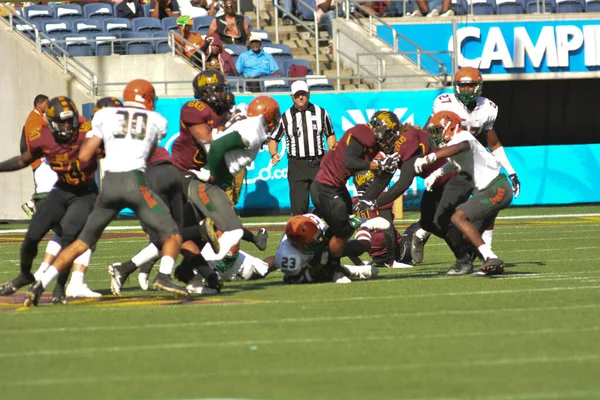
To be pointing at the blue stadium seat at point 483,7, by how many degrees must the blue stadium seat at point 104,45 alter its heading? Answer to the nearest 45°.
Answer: approximately 90° to its left

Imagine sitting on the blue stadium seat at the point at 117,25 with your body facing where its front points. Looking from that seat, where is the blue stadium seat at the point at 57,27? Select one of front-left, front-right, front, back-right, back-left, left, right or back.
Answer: right

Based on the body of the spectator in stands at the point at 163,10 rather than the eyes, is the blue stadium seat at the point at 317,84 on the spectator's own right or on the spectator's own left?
on the spectator's own left

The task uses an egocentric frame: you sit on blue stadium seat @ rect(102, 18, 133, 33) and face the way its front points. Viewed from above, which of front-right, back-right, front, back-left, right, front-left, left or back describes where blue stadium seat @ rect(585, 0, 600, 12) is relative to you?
left

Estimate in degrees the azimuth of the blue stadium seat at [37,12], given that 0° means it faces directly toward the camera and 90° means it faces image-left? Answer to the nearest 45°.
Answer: approximately 0°

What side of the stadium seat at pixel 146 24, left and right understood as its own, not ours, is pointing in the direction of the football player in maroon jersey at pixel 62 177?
front

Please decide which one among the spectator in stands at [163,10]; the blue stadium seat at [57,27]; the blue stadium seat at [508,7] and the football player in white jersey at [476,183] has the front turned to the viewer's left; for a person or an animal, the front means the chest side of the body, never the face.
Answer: the football player in white jersey

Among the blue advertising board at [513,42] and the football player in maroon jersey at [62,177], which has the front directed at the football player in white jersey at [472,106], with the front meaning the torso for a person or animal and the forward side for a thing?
the blue advertising board

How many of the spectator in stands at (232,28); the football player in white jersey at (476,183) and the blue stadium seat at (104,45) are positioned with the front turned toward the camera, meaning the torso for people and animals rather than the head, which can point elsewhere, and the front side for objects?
2

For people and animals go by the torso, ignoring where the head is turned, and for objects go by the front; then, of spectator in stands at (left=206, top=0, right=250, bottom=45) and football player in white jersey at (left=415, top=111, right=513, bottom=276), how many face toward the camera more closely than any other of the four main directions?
1

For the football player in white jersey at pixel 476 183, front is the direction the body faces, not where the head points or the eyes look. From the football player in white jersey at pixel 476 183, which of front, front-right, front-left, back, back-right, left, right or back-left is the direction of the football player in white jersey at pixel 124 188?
front-left

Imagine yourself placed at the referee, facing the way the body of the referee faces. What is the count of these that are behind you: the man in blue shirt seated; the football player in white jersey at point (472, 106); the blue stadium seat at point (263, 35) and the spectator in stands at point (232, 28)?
3

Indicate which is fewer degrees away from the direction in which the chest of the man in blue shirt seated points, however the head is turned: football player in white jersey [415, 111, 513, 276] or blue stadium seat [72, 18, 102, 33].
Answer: the football player in white jersey
